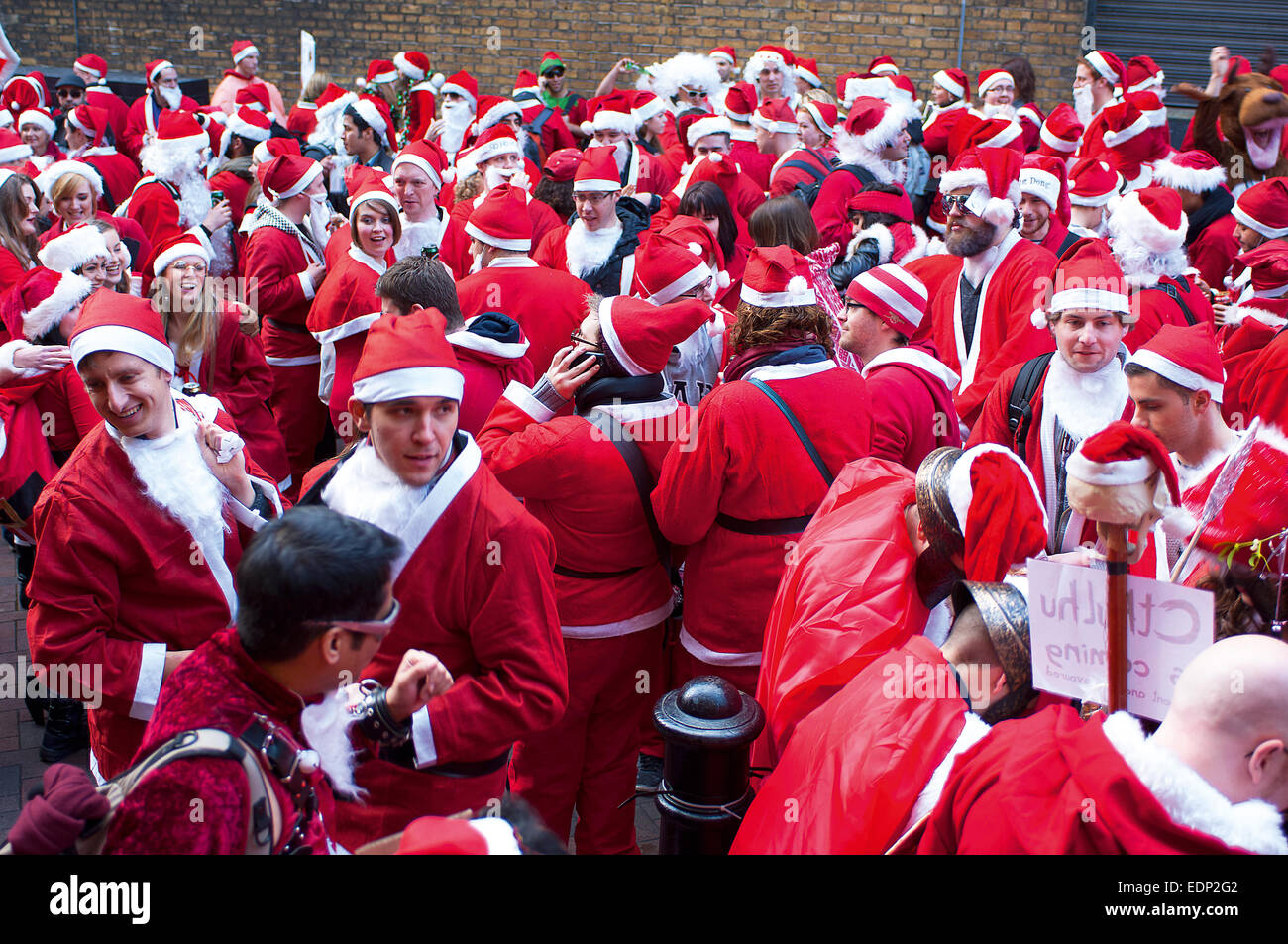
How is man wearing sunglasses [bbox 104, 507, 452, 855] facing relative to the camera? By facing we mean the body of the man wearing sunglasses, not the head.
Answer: to the viewer's right

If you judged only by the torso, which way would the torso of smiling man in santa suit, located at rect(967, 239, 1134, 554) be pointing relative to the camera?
toward the camera

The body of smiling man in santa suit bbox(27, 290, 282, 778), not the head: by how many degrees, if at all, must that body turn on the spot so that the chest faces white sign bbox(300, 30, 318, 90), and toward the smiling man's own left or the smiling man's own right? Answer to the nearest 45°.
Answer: approximately 135° to the smiling man's own left

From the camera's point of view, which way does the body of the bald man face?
to the viewer's right

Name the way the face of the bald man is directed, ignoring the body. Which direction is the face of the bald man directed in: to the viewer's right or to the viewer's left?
to the viewer's right

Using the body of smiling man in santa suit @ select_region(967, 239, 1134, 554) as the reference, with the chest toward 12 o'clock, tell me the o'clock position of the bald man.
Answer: The bald man is roughly at 12 o'clock from the smiling man in santa suit.

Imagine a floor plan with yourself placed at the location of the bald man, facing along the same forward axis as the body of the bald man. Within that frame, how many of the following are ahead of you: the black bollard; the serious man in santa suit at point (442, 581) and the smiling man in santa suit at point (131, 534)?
0

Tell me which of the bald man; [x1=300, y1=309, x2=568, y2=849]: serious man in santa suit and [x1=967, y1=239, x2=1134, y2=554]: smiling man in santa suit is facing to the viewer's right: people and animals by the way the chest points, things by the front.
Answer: the bald man

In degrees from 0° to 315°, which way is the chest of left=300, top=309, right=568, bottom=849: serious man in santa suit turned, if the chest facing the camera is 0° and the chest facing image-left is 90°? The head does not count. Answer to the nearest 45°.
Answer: approximately 45°

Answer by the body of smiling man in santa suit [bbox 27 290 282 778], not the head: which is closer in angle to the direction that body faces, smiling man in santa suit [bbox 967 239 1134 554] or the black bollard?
the black bollard

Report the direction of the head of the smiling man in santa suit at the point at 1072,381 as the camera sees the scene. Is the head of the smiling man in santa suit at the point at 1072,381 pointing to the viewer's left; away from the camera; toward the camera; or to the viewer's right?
toward the camera

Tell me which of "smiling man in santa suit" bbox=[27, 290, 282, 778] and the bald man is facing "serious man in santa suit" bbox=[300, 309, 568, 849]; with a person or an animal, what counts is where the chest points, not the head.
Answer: "smiling man in santa suit" bbox=[27, 290, 282, 778]

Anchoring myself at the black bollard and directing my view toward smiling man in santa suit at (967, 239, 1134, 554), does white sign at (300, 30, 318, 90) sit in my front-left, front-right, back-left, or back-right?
front-left

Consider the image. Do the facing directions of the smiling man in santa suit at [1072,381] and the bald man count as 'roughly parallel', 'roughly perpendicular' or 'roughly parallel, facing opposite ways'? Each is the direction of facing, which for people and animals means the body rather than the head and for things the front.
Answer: roughly perpendicular

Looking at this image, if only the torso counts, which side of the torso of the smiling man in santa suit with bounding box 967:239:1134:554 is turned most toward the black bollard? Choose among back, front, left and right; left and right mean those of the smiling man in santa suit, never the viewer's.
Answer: front
